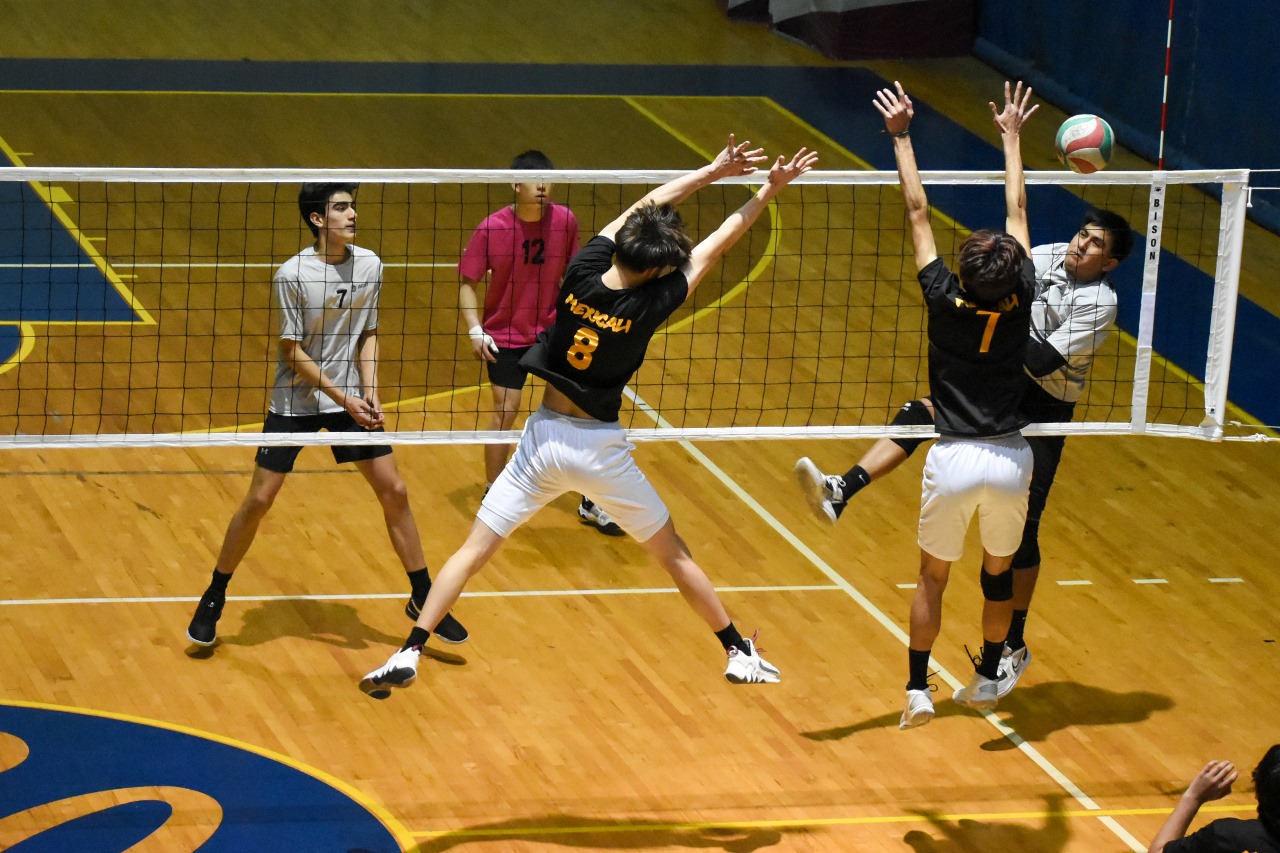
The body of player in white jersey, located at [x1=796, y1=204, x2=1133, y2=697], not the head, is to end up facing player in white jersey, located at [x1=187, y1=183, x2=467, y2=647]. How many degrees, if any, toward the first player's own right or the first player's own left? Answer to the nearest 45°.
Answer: approximately 45° to the first player's own right

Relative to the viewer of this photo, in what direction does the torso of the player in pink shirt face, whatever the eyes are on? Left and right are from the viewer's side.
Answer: facing the viewer and to the right of the viewer

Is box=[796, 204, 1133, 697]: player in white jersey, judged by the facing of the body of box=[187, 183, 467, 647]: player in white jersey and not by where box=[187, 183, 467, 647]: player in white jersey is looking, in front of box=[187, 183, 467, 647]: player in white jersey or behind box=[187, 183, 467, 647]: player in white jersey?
in front

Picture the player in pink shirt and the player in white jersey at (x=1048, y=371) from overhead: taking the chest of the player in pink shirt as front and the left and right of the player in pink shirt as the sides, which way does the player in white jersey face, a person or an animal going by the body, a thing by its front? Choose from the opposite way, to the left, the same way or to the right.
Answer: to the right

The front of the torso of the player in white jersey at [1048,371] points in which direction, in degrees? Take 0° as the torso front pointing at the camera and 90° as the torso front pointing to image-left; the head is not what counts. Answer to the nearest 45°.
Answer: approximately 45°

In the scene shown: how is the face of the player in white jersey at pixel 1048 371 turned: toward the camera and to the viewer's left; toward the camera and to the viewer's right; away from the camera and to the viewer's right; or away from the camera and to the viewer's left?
toward the camera and to the viewer's left
